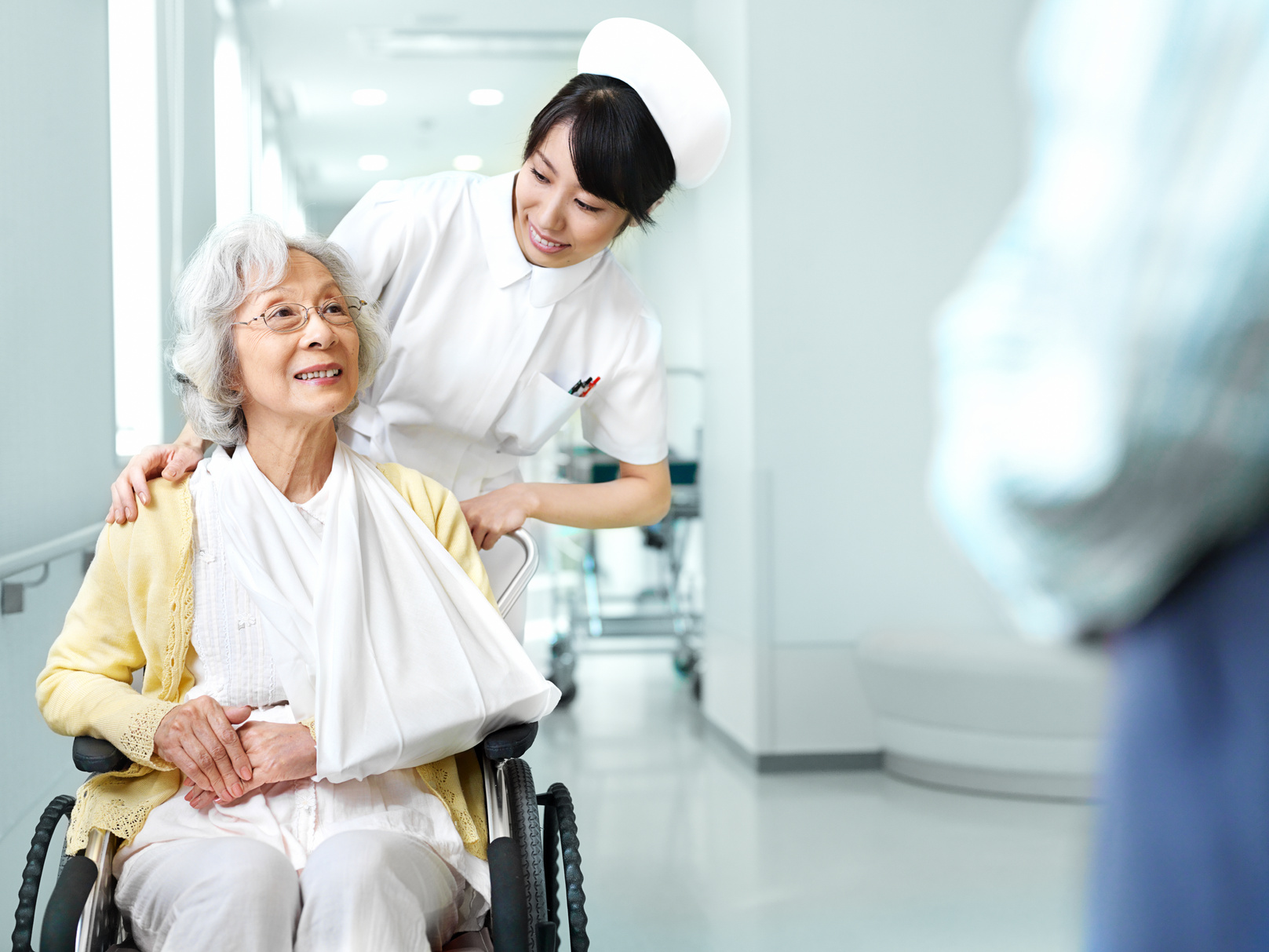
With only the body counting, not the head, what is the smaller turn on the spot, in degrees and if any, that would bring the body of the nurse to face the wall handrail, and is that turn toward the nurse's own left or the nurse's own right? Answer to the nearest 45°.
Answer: approximately 135° to the nurse's own right

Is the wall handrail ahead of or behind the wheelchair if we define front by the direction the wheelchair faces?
behind

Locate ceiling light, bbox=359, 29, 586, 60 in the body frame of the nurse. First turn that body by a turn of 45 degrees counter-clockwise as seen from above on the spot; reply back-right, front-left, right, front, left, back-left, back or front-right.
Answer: back-left

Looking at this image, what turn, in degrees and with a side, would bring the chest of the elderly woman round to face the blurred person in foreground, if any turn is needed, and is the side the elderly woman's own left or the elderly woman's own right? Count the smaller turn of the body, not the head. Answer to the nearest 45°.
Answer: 0° — they already face them

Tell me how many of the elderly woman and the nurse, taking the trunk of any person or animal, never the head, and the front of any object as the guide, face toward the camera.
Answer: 2

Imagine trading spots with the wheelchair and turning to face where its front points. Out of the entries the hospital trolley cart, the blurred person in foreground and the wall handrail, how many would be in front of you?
1

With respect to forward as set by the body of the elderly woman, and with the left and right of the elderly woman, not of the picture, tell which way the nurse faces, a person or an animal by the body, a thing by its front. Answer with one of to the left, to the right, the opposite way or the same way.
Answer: the same way

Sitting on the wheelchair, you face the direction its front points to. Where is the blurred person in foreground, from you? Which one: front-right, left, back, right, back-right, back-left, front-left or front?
front

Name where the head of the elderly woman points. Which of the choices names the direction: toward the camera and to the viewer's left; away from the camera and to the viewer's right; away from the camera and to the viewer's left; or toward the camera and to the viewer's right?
toward the camera and to the viewer's right

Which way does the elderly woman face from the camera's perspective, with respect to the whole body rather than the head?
toward the camera

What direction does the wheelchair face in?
toward the camera

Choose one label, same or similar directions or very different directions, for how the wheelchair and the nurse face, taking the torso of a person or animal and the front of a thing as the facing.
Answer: same or similar directions

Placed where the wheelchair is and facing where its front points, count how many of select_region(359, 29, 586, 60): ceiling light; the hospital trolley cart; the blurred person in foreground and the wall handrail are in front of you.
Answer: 1

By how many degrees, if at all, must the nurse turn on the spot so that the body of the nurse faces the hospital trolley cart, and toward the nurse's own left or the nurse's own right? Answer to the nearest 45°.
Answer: approximately 180°

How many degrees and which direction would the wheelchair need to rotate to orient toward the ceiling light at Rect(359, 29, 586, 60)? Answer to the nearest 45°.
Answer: approximately 180°
